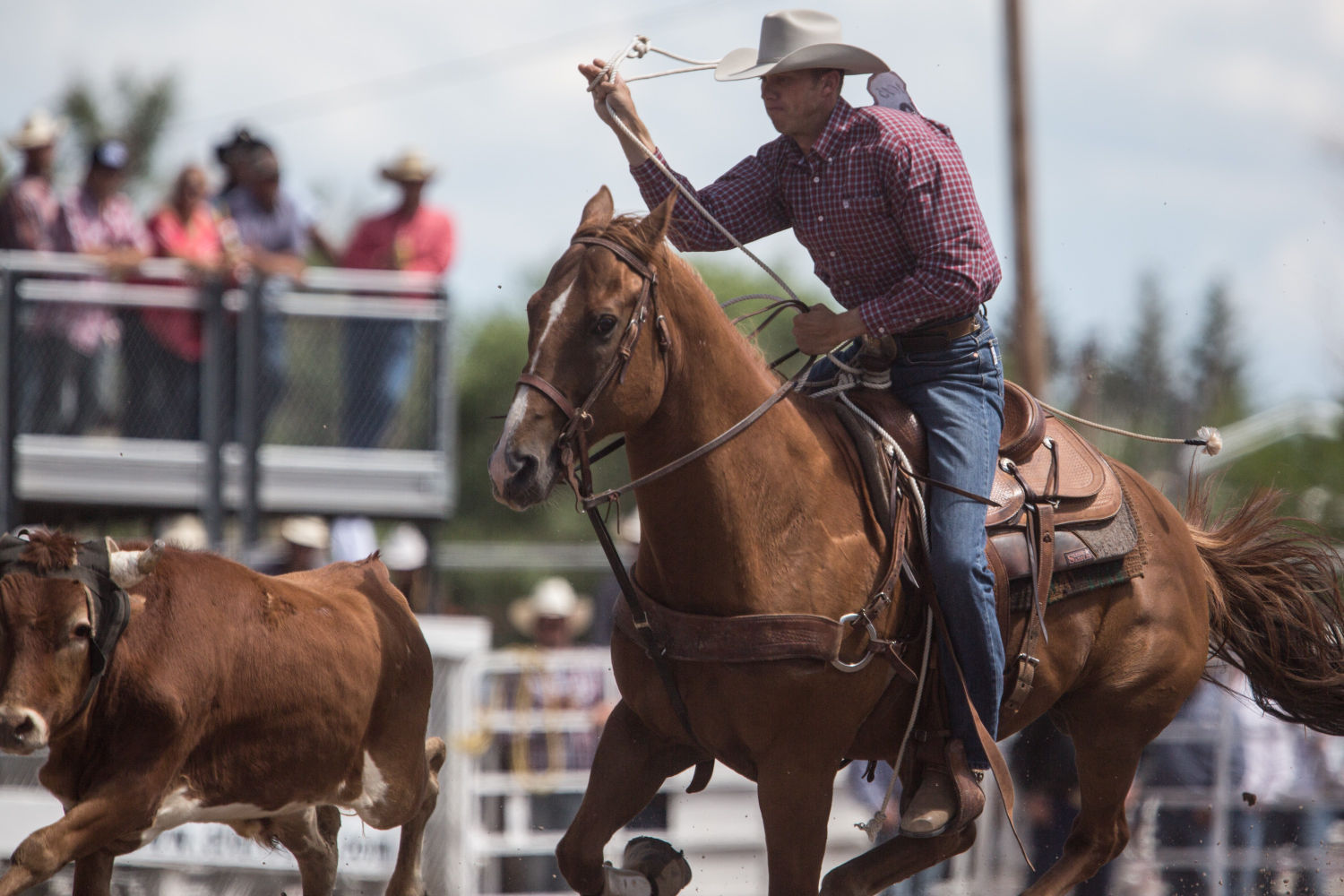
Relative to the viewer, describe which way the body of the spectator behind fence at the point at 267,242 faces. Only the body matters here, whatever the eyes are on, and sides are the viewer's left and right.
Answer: facing the viewer

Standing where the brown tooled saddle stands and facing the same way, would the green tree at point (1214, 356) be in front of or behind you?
behind

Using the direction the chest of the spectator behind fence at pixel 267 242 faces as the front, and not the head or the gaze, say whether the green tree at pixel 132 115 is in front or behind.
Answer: behind

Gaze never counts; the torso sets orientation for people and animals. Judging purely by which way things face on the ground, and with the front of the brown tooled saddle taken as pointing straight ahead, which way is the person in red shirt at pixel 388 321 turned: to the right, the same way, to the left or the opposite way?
to the left

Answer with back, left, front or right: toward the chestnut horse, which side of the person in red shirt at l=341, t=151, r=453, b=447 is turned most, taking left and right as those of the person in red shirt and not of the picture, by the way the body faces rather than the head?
front

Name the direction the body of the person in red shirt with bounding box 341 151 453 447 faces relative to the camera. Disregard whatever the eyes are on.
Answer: toward the camera

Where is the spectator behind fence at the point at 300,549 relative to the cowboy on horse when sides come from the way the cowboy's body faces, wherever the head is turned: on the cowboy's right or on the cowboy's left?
on the cowboy's right

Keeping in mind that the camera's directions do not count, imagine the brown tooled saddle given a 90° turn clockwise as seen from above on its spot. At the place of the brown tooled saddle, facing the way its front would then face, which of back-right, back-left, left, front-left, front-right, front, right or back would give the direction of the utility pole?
front-right

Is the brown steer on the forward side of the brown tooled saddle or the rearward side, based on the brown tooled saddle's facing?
on the forward side

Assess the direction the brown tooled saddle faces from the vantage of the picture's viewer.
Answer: facing the viewer and to the left of the viewer
